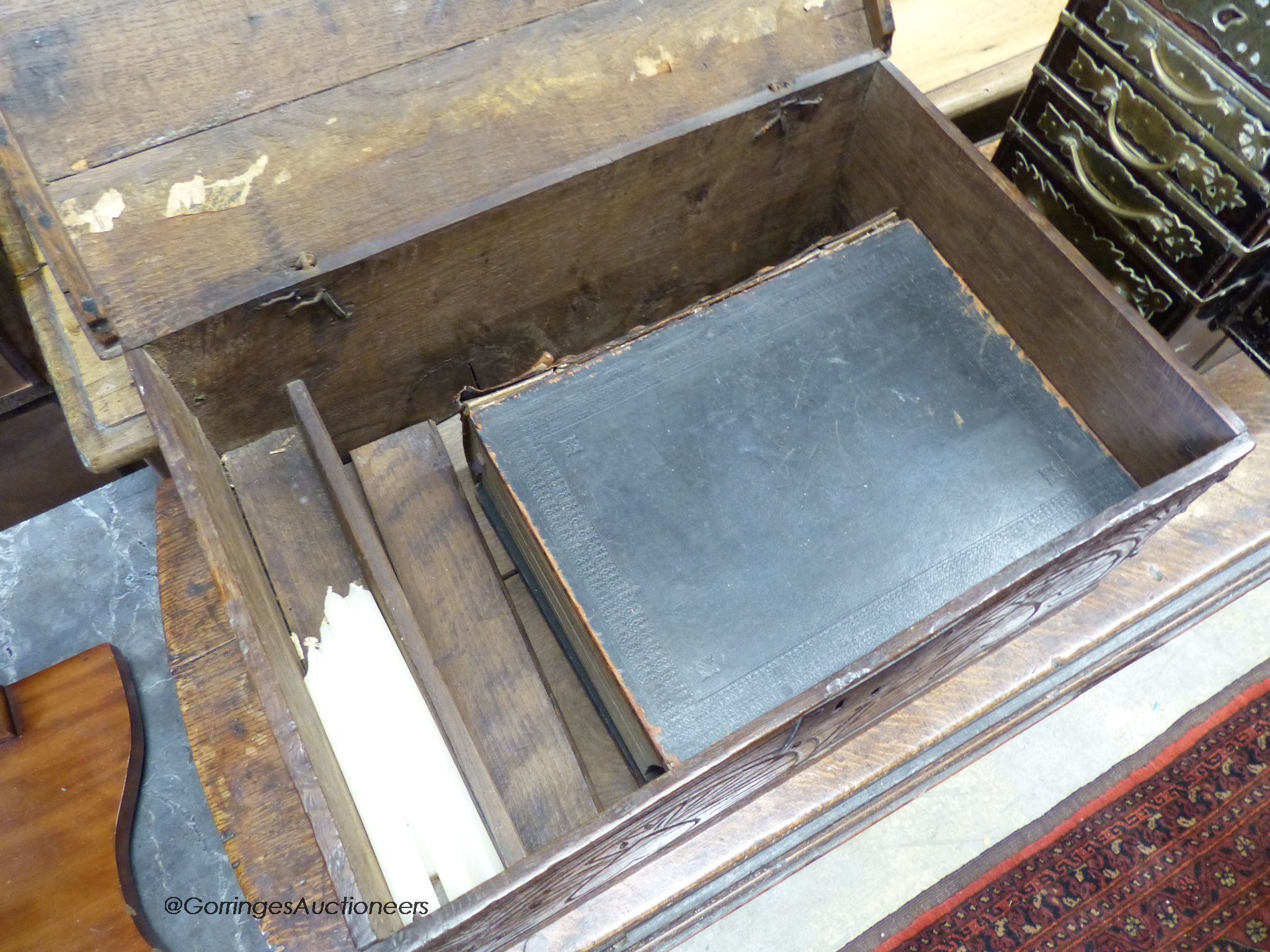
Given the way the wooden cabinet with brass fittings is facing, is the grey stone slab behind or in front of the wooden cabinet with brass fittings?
in front

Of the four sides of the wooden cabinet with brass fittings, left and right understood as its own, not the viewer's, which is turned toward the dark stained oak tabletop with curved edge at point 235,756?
front

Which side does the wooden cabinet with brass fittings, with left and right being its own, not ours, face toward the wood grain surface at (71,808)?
front

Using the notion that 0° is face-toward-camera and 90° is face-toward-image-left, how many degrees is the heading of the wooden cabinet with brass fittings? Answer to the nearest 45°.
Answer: approximately 45°

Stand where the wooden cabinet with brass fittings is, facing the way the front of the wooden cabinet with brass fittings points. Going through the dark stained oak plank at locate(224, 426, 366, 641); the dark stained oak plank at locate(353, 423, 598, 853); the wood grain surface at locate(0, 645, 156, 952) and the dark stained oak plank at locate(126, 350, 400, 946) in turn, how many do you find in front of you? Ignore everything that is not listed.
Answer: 4

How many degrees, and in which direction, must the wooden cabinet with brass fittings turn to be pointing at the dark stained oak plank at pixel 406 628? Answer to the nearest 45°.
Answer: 0° — it already faces it

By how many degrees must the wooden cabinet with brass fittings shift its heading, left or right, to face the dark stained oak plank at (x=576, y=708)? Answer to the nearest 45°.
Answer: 0° — it already faces it

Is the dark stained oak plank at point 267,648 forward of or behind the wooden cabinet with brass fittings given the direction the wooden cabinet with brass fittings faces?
forward

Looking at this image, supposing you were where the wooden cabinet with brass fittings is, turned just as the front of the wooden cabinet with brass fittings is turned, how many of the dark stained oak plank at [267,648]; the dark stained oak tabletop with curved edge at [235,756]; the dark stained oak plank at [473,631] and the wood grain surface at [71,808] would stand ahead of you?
4

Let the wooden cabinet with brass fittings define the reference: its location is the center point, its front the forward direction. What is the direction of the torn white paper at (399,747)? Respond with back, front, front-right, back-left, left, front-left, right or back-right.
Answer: front
